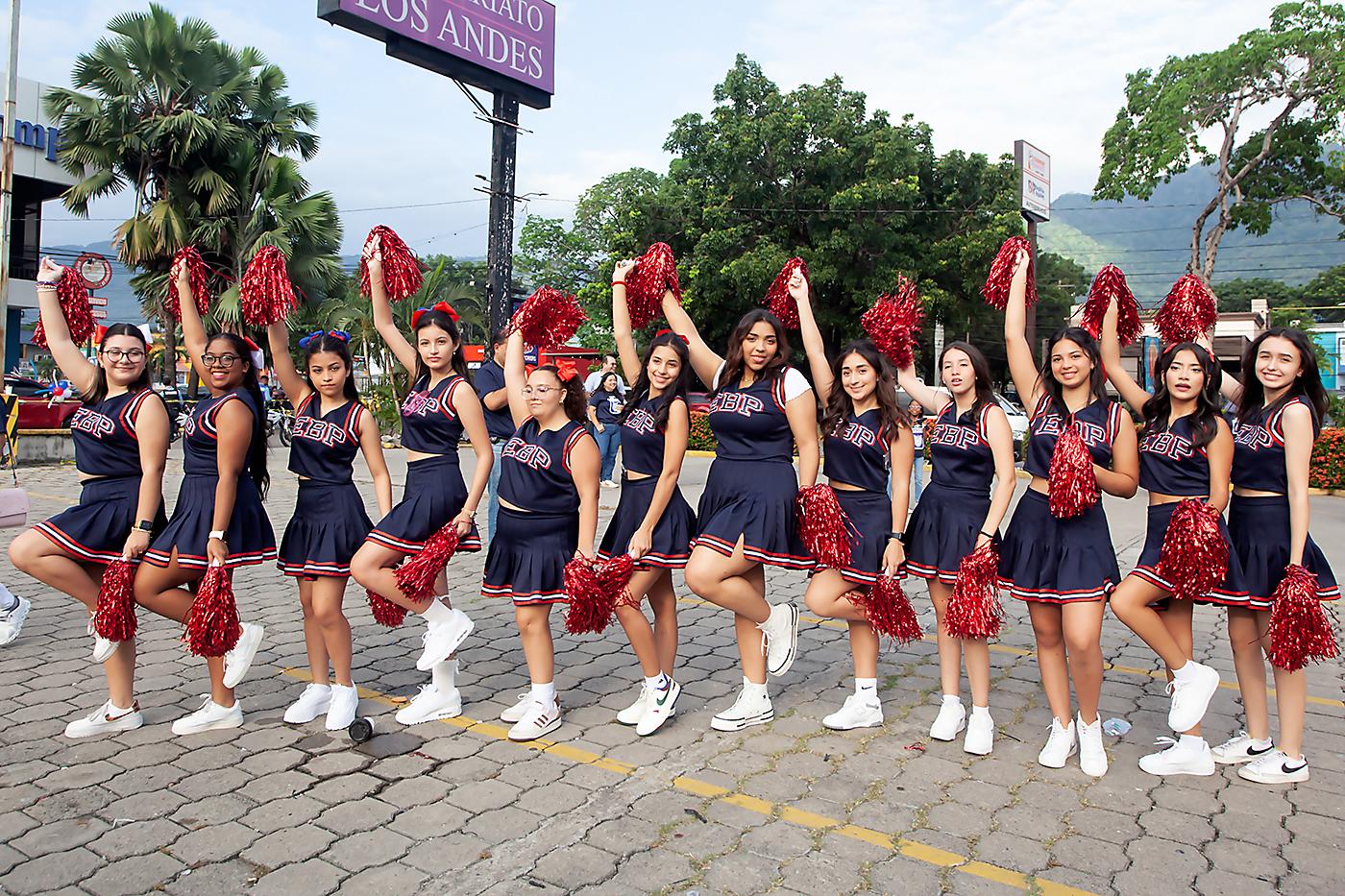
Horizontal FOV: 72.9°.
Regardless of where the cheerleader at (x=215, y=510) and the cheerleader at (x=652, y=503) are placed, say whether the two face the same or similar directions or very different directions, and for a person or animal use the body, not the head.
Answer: same or similar directions

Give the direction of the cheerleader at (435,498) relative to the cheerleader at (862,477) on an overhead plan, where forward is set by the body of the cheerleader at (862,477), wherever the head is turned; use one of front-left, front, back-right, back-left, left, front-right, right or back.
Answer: front-right

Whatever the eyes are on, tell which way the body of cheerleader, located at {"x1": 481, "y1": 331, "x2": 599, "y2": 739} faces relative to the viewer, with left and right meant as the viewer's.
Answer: facing the viewer and to the left of the viewer

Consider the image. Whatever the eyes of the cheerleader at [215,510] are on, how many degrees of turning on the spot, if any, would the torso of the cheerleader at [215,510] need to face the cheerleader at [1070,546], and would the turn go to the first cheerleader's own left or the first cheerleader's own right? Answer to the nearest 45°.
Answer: approximately 90° to the first cheerleader's own left

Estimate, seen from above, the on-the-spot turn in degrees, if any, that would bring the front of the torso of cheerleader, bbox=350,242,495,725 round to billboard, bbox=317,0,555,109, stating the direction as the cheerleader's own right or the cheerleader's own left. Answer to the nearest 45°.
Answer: approximately 135° to the cheerleader's own right

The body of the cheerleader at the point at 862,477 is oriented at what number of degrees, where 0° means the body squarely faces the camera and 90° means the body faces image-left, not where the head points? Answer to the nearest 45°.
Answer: approximately 45°

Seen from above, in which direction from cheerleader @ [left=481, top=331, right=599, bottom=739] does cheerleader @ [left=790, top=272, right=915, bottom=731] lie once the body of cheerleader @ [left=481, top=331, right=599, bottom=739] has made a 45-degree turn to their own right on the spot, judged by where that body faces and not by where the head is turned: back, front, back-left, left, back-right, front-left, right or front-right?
back

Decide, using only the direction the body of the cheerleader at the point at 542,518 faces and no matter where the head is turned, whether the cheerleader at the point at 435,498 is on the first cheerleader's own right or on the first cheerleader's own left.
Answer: on the first cheerleader's own right

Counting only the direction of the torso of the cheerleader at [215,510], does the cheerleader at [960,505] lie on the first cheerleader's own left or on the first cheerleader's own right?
on the first cheerleader's own left

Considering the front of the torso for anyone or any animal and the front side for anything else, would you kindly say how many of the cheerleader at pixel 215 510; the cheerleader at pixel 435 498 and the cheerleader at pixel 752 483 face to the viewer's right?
0

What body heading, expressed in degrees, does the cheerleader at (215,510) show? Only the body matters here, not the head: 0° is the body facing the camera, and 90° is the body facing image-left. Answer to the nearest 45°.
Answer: approximately 45°

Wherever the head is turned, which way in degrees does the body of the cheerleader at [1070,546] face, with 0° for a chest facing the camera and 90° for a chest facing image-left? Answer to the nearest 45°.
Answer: approximately 0°

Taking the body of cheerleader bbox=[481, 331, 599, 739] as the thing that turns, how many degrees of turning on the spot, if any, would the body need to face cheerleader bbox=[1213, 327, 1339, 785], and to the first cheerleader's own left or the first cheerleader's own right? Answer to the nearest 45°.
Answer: approximately 135° to the first cheerleader's own left
